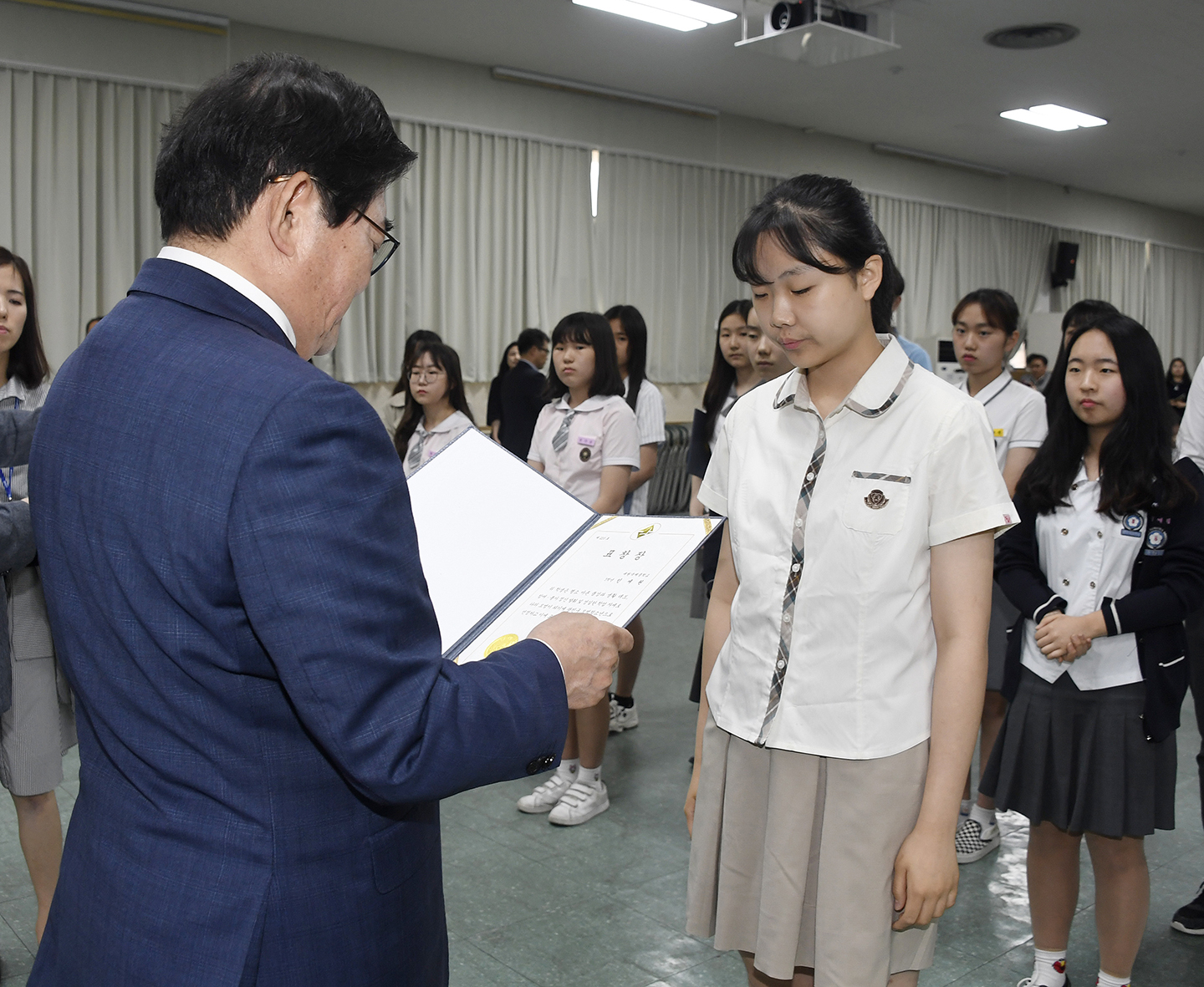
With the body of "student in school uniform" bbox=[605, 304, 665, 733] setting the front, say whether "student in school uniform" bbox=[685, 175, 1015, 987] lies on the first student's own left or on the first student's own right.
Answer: on the first student's own left

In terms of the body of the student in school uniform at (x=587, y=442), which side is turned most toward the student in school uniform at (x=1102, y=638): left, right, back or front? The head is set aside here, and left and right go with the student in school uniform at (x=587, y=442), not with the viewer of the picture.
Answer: left

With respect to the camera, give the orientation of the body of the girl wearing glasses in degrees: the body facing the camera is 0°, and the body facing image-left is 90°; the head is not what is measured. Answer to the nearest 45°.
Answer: approximately 45°

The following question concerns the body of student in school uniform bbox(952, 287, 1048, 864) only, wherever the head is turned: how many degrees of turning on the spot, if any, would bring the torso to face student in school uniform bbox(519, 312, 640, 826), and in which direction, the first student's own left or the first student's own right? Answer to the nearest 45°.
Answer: approximately 45° to the first student's own right

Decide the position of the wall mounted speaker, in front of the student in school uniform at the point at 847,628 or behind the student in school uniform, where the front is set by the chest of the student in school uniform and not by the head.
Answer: behind

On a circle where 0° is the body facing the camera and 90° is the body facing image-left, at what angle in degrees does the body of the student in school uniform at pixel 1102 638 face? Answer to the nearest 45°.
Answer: approximately 45°

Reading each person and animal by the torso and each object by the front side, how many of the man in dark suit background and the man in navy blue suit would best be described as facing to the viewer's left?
0

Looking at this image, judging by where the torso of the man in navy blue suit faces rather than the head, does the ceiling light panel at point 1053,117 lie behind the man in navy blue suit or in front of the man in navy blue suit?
in front

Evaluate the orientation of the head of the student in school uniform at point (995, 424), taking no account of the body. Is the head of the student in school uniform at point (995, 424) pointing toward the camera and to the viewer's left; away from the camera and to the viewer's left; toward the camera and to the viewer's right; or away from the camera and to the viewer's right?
toward the camera and to the viewer's left

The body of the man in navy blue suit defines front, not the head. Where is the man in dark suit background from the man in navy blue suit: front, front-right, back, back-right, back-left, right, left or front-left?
front-left

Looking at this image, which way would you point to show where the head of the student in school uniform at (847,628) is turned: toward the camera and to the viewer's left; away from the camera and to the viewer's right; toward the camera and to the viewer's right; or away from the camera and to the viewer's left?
toward the camera and to the viewer's left

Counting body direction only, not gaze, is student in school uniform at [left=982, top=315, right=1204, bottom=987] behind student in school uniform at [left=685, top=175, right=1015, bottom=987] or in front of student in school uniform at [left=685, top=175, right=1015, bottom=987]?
behind

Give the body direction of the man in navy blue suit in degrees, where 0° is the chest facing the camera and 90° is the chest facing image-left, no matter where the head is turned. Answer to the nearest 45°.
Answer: approximately 225°

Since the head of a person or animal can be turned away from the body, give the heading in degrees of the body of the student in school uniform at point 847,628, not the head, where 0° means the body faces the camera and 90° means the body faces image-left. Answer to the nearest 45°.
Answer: approximately 45°
